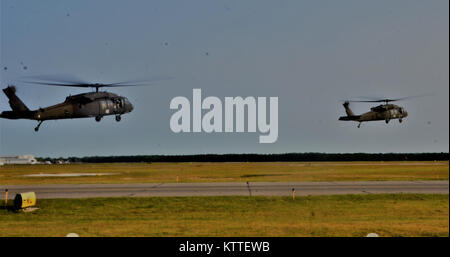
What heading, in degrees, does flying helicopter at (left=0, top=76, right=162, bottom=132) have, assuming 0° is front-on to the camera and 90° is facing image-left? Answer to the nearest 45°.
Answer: approximately 270°
